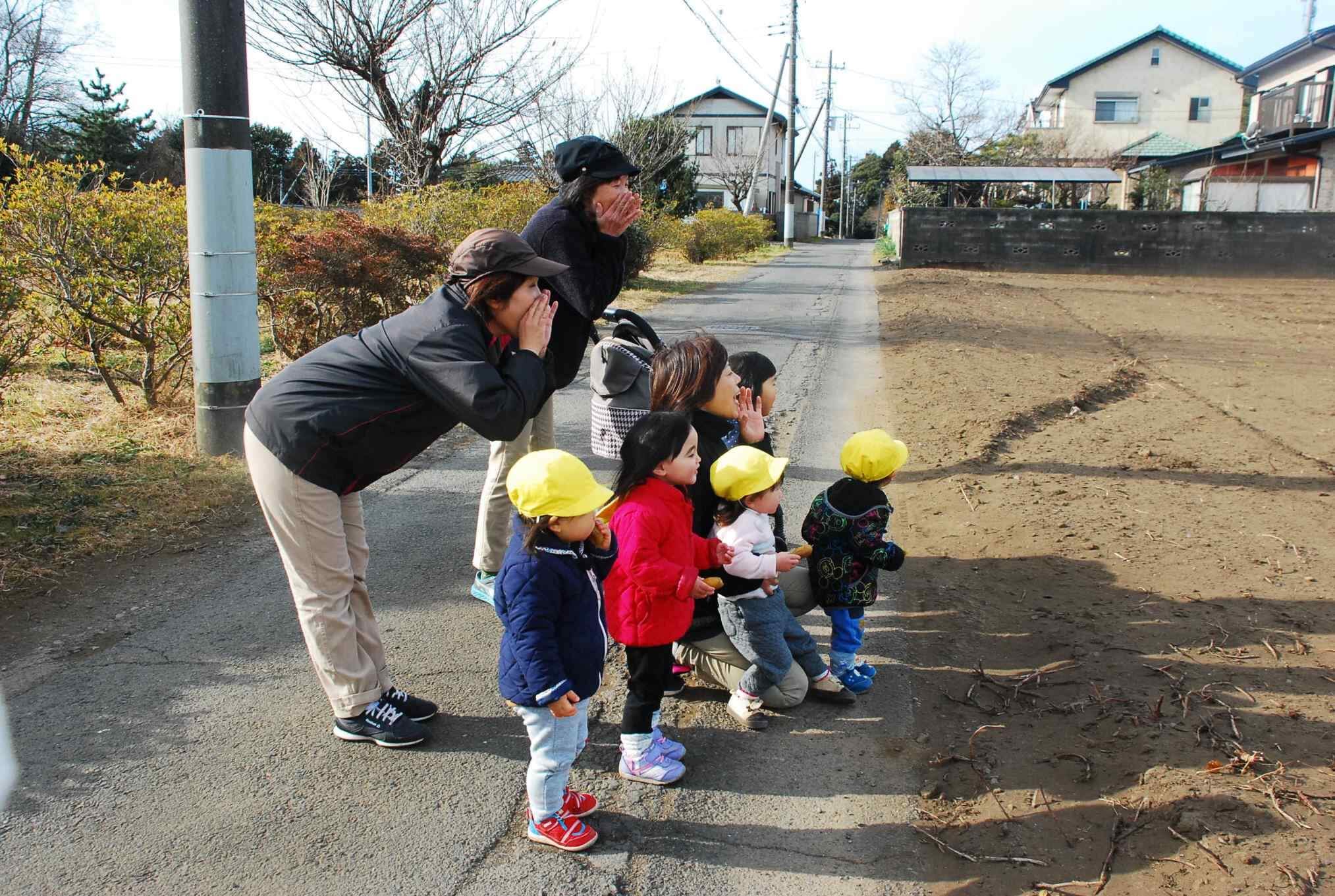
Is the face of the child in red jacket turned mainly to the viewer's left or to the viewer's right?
to the viewer's right

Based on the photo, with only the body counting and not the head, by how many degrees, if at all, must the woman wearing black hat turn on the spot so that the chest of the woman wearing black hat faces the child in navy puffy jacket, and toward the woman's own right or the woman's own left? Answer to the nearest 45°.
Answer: approximately 90° to the woman's own right

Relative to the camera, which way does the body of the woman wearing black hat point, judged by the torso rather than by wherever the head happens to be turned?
to the viewer's right

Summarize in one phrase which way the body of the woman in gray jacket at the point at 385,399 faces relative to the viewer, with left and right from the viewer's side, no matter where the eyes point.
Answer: facing to the right of the viewer

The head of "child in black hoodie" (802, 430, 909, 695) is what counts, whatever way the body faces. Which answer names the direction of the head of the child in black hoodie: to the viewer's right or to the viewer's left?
to the viewer's right

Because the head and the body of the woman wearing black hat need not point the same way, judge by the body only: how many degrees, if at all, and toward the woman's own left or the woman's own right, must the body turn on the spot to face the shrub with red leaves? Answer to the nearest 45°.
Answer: approximately 90° to the woman's own left

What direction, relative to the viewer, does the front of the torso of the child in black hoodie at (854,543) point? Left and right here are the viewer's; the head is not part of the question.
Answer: facing away from the viewer and to the right of the viewer

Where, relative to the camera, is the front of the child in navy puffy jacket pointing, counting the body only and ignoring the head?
to the viewer's right

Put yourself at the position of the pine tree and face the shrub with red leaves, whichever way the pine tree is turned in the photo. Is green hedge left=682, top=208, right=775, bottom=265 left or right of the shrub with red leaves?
left

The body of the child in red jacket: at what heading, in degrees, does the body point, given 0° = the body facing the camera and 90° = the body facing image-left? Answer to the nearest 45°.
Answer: approximately 270°
